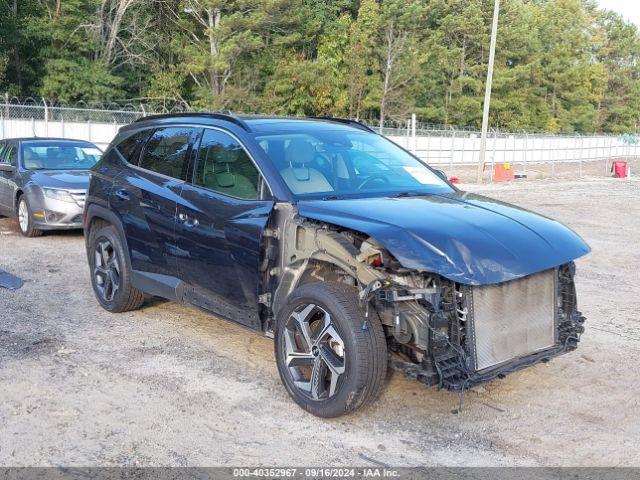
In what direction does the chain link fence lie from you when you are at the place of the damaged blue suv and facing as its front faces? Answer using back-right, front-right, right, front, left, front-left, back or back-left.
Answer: back-left

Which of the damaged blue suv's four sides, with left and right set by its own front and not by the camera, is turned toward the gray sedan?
back

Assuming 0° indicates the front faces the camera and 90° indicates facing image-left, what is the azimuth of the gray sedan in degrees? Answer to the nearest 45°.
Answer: approximately 315°

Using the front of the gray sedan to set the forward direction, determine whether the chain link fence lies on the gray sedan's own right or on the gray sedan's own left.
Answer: on the gray sedan's own left

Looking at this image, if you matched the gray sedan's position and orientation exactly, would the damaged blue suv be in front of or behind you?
in front

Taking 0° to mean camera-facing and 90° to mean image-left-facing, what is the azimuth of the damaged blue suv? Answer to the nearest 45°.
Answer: approximately 315°

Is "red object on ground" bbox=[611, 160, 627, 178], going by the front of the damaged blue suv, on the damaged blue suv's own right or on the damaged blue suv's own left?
on the damaged blue suv's own left

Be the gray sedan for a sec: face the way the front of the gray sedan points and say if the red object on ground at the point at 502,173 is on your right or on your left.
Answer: on your left
